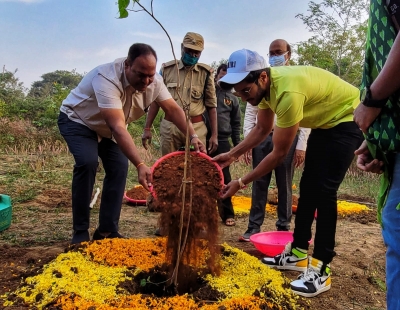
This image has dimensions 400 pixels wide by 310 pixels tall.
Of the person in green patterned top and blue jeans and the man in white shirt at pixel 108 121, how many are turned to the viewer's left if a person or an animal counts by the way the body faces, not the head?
1

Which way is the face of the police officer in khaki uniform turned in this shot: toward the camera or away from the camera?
toward the camera

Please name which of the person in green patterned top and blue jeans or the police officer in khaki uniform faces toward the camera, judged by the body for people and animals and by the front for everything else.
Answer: the police officer in khaki uniform

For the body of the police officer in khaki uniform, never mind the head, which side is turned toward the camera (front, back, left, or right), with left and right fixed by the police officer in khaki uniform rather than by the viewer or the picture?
front

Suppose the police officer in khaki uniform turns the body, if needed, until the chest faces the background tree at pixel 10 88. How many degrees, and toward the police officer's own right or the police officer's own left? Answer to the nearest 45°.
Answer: approximately 135° to the police officer's own right

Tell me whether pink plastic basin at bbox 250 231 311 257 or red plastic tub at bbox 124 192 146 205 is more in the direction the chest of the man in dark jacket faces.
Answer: the pink plastic basin

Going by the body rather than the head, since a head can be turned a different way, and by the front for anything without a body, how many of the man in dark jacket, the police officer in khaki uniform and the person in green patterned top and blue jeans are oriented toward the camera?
2

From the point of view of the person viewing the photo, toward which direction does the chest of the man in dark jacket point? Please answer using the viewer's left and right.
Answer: facing the viewer

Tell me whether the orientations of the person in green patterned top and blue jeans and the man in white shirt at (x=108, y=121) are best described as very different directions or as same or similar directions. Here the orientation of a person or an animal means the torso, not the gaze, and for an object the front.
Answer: very different directions

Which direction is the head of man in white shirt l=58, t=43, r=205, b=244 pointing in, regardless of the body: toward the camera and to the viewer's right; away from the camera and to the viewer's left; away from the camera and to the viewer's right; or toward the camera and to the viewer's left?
toward the camera and to the viewer's right

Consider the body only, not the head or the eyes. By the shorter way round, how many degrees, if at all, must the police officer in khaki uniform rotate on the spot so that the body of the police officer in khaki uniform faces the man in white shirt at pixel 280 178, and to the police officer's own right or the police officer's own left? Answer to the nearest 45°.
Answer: approximately 45° to the police officer's own left

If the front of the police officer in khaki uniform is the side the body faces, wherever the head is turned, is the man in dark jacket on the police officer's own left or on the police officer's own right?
on the police officer's own left

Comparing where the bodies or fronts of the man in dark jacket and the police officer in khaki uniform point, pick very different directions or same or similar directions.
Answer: same or similar directions

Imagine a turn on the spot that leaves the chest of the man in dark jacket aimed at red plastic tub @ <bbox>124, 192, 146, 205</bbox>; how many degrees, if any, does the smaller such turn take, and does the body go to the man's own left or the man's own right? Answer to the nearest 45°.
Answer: approximately 135° to the man's own right

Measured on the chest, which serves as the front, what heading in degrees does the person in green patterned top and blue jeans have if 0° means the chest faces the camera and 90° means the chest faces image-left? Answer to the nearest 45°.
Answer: approximately 90°
